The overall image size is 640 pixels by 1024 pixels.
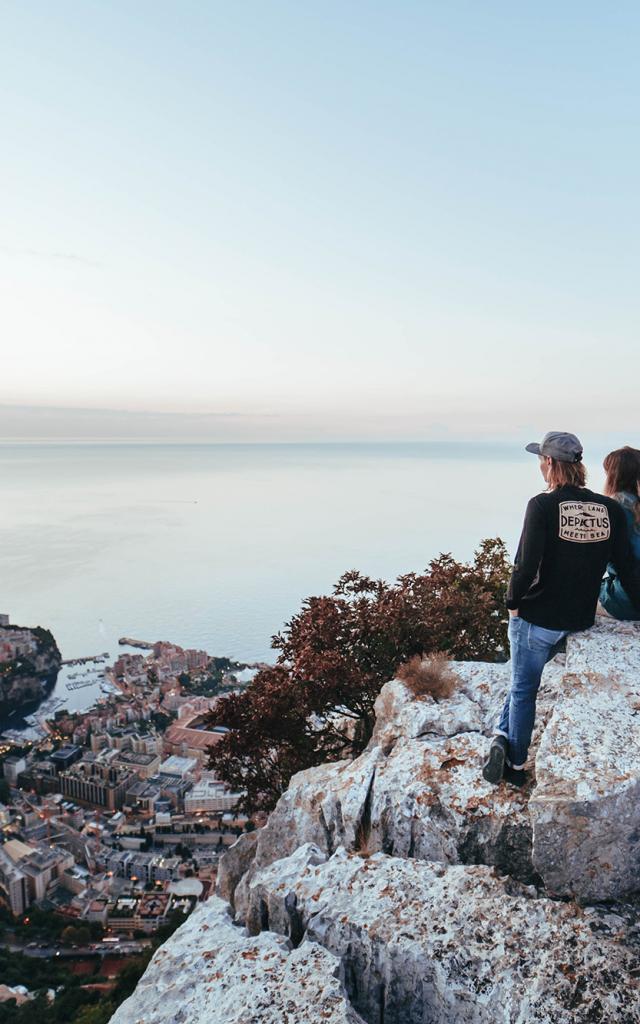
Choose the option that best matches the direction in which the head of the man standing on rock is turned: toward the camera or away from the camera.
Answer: away from the camera

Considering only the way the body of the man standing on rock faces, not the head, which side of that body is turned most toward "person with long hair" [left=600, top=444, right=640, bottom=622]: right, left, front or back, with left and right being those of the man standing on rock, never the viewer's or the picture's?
right

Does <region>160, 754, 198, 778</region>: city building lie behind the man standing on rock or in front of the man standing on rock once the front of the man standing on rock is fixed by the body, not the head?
in front

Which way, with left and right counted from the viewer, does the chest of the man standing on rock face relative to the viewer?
facing away from the viewer and to the left of the viewer

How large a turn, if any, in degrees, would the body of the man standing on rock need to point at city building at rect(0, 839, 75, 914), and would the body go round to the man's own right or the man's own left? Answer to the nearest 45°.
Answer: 0° — they already face it

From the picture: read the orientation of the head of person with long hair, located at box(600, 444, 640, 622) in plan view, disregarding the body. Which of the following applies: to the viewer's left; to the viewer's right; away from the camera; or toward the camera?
away from the camera

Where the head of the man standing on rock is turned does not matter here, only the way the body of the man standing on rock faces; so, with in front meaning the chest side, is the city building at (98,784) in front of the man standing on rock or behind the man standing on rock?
in front
